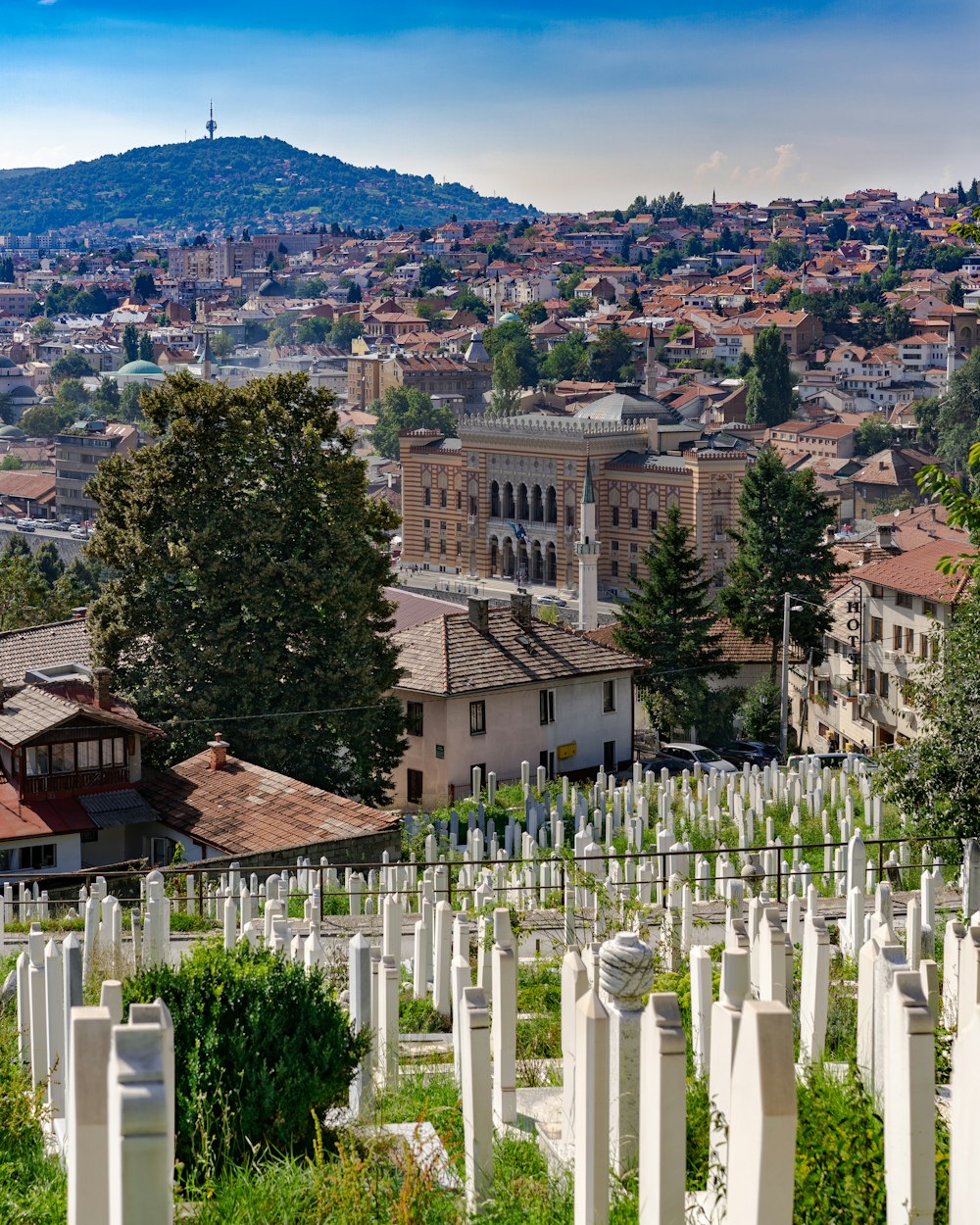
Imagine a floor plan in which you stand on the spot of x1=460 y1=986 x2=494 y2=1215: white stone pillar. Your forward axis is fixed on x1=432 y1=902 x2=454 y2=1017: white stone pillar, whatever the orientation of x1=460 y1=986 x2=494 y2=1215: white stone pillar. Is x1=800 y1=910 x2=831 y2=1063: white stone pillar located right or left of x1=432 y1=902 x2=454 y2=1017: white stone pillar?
right

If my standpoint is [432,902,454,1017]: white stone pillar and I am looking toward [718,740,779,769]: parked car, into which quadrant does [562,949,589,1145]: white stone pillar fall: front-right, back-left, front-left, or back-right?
back-right

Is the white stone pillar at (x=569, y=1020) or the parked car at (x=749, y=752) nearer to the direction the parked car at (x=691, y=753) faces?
the white stone pillar

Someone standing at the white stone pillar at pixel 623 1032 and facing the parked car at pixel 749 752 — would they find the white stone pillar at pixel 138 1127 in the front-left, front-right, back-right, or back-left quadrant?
back-left
